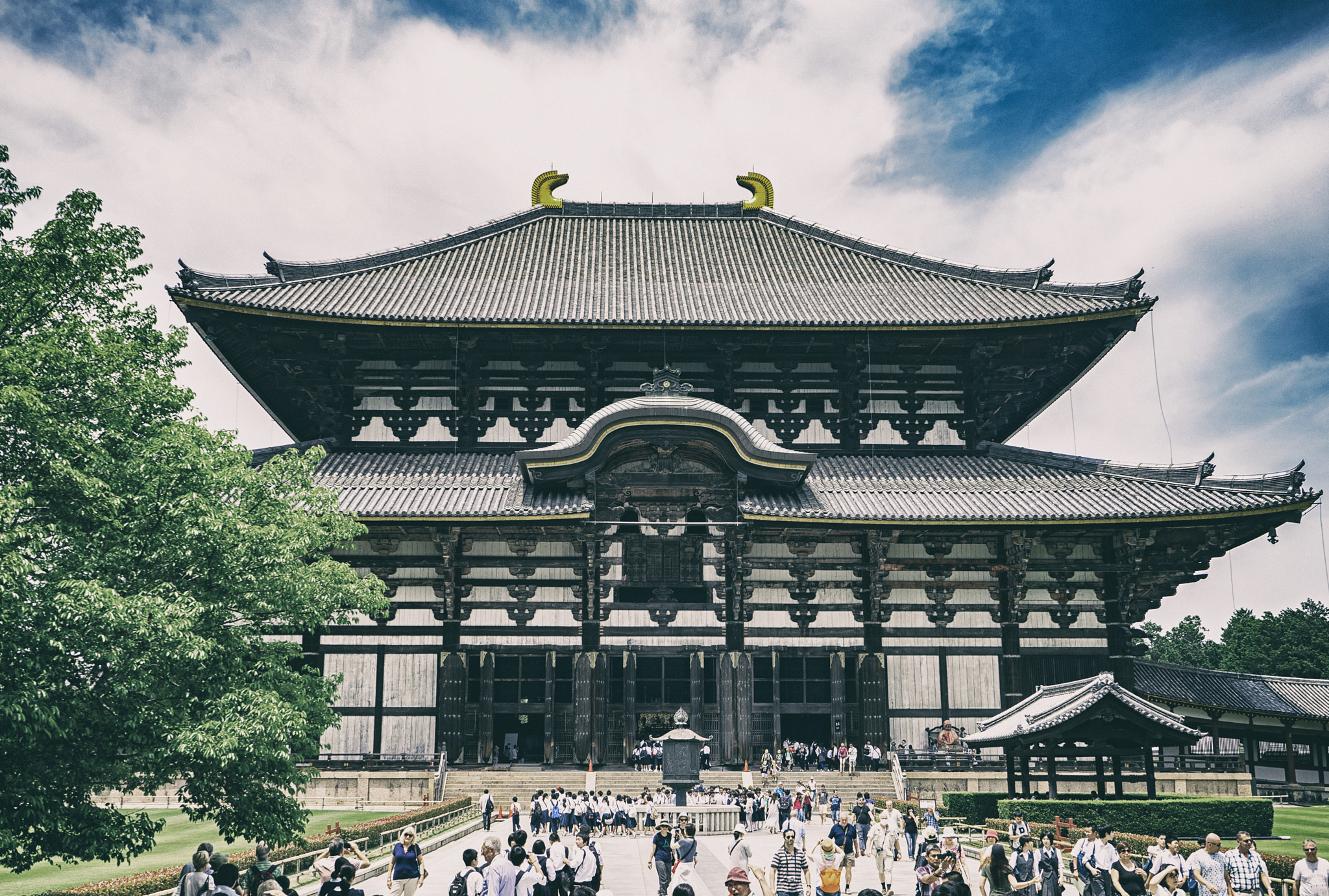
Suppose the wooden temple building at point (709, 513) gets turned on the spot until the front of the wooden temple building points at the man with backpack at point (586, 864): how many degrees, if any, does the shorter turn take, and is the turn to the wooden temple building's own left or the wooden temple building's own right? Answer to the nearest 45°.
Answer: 0° — it already faces them

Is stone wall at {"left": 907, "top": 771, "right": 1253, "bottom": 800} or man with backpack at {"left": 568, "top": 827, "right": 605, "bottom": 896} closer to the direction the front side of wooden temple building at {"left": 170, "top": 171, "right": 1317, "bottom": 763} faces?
the man with backpack

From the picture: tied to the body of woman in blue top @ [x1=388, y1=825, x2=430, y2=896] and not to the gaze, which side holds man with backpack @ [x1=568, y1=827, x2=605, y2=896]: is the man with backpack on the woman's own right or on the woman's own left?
on the woman's own left

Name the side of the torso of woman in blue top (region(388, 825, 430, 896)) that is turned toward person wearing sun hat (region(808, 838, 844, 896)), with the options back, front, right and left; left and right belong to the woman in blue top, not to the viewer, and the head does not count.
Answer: left

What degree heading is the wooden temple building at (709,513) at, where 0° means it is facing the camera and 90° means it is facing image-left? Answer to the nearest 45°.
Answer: approximately 0°

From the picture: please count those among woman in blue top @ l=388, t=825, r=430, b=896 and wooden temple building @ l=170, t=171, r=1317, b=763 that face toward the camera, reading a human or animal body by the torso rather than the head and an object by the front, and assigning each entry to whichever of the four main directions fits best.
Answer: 2
